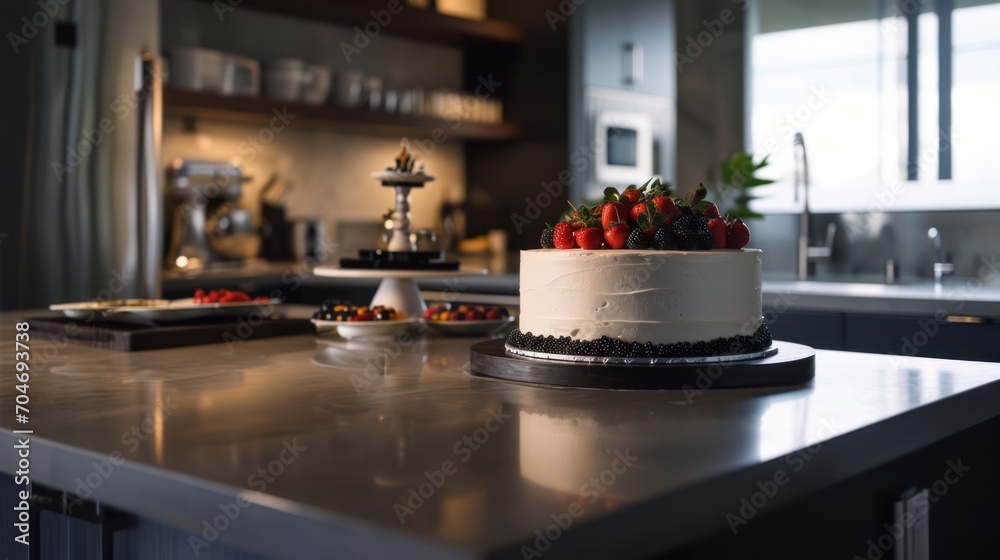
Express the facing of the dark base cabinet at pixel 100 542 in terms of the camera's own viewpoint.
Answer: facing the viewer and to the left of the viewer

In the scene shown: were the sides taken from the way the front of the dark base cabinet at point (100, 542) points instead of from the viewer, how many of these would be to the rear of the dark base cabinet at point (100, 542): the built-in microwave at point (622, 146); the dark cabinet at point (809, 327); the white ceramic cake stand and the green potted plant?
4

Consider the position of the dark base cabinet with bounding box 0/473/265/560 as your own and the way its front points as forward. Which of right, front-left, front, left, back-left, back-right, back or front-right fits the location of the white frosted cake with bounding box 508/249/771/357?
back-left

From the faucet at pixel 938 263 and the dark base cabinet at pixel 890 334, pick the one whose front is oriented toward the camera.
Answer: the dark base cabinet

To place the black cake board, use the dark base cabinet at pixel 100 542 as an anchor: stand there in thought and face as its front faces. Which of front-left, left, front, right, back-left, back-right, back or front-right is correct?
back-left

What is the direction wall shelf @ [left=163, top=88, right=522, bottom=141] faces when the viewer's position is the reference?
facing the viewer and to the right of the viewer

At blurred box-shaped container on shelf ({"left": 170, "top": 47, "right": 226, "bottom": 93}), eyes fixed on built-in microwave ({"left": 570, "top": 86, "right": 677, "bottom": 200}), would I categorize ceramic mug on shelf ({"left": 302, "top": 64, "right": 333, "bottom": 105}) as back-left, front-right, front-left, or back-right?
front-left

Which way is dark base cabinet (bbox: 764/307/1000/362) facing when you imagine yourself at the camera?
facing the viewer

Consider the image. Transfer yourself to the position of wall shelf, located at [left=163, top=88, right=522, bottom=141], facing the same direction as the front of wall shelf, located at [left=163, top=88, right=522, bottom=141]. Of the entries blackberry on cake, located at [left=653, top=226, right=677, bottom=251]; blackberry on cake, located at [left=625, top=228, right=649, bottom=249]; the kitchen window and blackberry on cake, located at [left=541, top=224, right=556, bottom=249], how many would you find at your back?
0

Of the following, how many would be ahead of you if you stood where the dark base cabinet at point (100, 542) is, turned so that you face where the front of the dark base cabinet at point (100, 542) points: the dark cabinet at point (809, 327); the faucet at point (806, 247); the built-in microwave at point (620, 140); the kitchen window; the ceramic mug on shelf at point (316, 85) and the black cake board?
0
